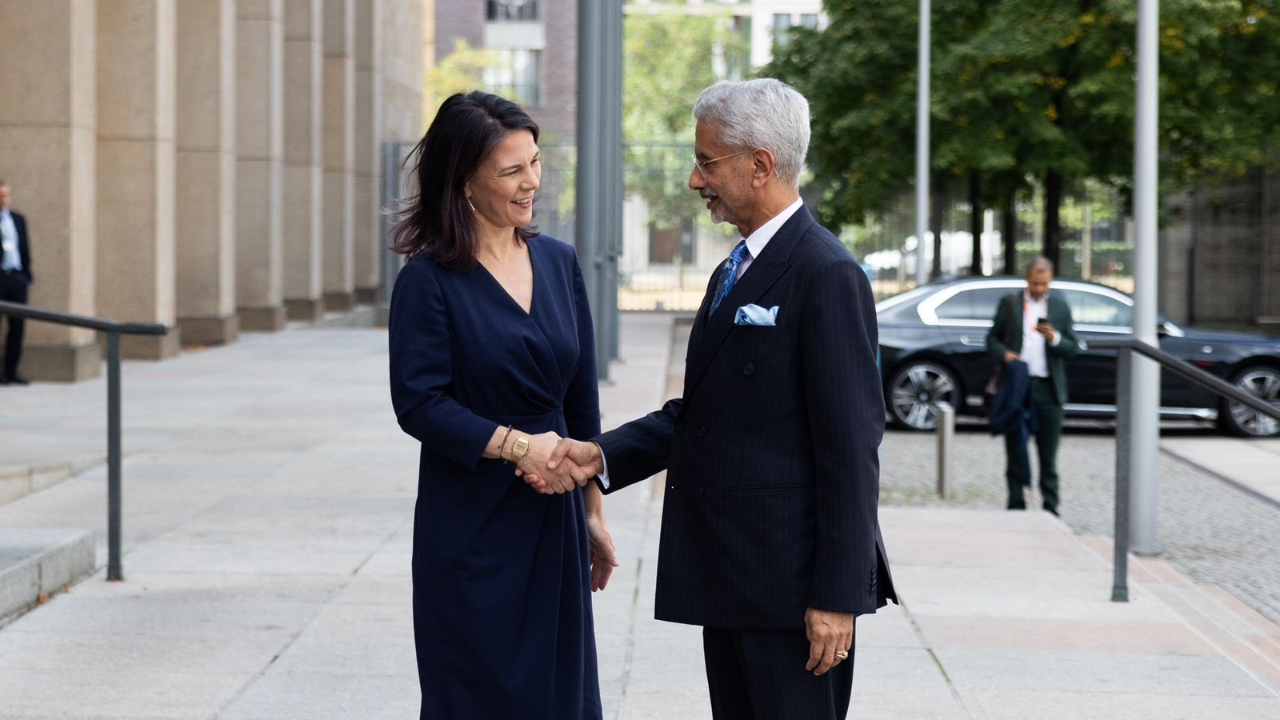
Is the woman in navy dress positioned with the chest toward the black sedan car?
no

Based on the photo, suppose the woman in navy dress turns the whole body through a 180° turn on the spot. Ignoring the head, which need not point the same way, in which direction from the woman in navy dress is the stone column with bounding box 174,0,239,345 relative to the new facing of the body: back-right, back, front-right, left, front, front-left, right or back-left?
front-right

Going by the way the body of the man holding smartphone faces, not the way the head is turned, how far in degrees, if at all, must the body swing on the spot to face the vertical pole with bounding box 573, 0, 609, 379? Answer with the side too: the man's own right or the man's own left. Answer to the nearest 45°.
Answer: approximately 135° to the man's own right

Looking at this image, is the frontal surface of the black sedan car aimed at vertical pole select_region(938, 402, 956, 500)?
no

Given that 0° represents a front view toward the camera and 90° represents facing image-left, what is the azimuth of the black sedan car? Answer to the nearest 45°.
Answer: approximately 270°

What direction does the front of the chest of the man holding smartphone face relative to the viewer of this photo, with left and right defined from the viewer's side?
facing the viewer

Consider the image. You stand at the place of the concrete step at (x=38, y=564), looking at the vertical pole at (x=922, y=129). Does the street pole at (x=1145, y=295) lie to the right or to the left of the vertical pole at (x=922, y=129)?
right

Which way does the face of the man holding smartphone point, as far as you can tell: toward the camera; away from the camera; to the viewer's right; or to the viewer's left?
toward the camera

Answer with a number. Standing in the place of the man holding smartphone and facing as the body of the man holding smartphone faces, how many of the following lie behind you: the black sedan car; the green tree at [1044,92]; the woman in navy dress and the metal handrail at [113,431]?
2

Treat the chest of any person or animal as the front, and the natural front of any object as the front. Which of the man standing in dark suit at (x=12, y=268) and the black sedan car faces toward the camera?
the man standing in dark suit

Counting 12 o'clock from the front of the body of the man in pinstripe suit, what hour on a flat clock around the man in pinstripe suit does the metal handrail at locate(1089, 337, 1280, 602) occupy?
The metal handrail is roughly at 5 o'clock from the man in pinstripe suit.

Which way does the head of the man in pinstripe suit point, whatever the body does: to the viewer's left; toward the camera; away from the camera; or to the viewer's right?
to the viewer's left
